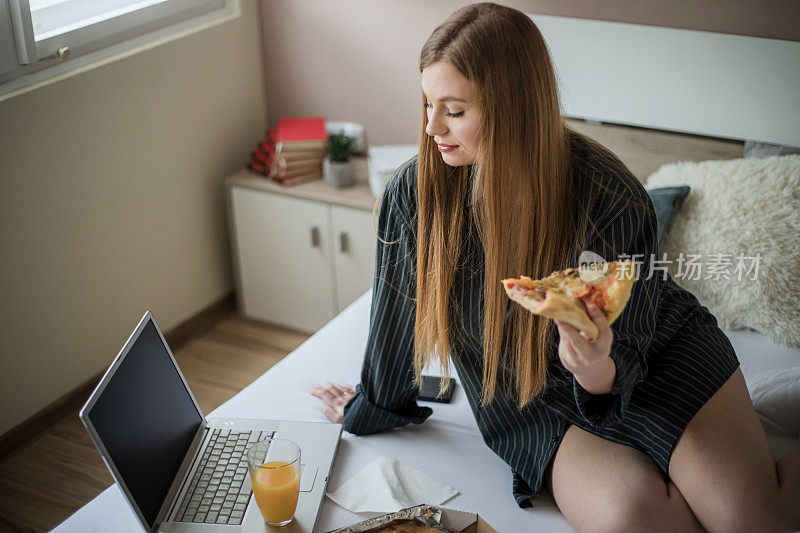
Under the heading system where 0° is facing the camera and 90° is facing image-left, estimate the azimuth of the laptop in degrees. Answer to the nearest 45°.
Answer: approximately 270°

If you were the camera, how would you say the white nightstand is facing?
facing the viewer and to the left of the viewer

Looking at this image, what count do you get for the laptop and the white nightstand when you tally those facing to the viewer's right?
1

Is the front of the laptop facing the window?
no

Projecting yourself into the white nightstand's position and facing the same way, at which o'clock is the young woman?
The young woman is roughly at 10 o'clock from the white nightstand.

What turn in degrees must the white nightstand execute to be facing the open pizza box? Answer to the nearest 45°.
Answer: approximately 45° to its left

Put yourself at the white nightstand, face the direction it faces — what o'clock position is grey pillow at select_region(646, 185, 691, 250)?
The grey pillow is roughly at 9 o'clock from the white nightstand.

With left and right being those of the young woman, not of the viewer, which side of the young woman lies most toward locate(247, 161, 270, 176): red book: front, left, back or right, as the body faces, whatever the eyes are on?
right

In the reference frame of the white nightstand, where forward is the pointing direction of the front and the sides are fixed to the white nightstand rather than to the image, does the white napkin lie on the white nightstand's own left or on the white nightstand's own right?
on the white nightstand's own left

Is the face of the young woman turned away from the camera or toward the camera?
toward the camera

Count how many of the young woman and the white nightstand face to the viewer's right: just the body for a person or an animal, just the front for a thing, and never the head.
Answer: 0

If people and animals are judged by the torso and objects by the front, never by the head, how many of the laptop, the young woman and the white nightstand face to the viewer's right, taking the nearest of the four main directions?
1

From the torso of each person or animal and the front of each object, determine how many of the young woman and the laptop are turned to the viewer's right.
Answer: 1

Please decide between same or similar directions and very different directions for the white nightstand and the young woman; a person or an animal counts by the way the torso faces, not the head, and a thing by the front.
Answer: same or similar directions

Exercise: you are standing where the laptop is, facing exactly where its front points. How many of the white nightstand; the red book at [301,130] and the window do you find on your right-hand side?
0
